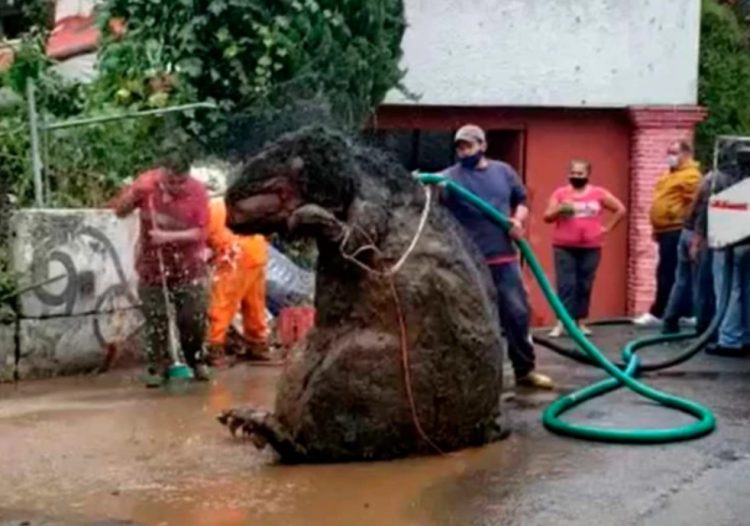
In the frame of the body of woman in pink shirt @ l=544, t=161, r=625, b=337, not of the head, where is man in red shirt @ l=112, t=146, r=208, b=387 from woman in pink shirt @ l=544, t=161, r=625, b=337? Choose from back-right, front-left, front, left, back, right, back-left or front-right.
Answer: front-right

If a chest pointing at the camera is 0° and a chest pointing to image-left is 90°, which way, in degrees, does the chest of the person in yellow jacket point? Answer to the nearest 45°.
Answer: approximately 90°

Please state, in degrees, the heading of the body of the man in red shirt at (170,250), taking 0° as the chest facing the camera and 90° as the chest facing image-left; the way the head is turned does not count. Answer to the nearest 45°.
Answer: approximately 0°

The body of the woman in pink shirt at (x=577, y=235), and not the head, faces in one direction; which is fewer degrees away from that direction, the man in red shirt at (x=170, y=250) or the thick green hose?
the thick green hose

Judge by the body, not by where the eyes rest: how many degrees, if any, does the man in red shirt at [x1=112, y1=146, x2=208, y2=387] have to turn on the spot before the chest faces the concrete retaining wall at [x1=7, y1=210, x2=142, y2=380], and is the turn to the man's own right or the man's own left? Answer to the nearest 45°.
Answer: approximately 135° to the man's own right
